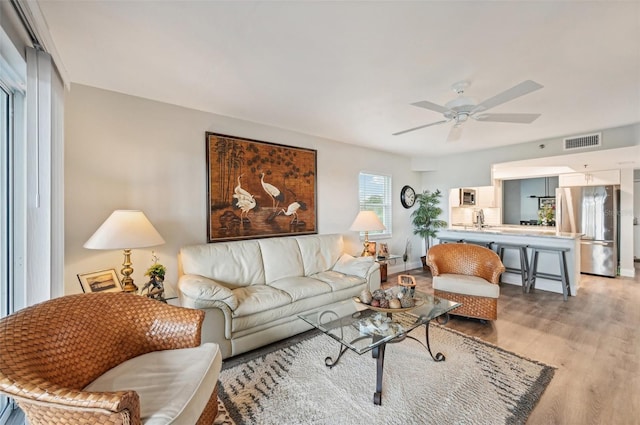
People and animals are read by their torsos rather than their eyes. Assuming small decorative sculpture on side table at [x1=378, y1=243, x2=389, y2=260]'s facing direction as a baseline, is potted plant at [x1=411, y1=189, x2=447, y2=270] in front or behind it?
behind

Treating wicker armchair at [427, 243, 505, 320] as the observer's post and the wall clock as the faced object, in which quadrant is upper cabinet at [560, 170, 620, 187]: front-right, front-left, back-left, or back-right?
front-right

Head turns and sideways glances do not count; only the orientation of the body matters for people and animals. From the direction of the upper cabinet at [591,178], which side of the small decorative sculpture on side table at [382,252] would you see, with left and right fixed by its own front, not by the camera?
left

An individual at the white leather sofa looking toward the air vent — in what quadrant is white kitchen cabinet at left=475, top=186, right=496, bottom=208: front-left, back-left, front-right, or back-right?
front-left

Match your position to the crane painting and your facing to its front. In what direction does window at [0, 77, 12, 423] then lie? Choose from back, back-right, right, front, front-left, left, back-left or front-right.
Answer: right

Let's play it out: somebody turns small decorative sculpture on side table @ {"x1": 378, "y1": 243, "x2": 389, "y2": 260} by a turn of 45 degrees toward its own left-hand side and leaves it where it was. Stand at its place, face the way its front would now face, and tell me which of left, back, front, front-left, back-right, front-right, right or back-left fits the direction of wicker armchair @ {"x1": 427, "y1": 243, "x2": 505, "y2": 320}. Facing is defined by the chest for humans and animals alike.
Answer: front

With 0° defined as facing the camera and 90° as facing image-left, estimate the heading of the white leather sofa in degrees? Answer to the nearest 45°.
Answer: approximately 315°

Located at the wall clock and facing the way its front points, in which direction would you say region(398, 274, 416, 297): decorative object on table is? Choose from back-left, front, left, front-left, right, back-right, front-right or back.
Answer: front-right

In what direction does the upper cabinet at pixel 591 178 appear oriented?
toward the camera

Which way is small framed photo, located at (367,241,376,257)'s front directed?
toward the camera

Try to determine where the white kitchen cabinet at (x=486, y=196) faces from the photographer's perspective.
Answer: facing the viewer

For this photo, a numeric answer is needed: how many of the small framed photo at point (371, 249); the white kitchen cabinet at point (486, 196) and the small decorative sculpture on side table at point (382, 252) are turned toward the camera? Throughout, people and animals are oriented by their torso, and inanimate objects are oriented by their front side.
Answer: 3

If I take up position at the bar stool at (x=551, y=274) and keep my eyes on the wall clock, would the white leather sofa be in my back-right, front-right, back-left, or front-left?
front-left

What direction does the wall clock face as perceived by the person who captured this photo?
facing the viewer and to the right of the viewer
